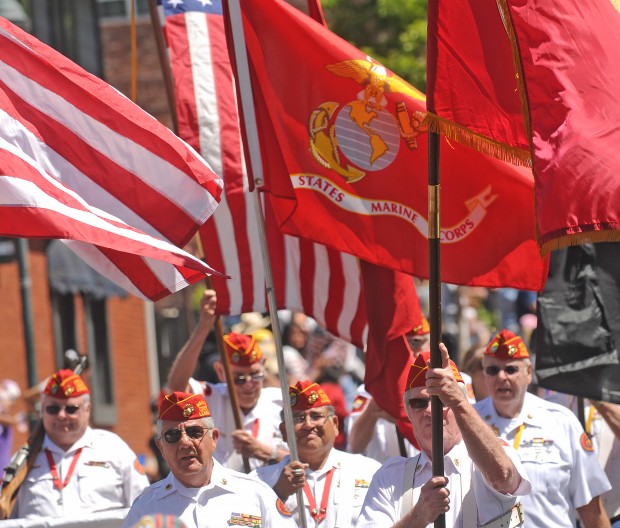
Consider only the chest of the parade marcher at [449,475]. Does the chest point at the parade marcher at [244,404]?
no

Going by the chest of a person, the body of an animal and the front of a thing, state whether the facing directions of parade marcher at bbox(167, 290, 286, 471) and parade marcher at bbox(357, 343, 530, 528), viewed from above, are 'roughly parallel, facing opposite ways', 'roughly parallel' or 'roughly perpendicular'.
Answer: roughly parallel

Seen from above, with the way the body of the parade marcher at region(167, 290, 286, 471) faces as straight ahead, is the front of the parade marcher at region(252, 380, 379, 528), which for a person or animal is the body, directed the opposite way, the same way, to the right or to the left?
the same way

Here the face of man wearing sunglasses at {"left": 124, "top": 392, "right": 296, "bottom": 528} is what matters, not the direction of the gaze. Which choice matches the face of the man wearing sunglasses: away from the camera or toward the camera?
toward the camera

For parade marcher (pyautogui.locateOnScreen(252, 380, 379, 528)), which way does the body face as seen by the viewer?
toward the camera

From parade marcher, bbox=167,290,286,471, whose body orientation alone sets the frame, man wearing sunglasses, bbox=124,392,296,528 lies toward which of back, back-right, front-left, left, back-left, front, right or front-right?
front

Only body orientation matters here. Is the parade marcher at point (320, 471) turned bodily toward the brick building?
no

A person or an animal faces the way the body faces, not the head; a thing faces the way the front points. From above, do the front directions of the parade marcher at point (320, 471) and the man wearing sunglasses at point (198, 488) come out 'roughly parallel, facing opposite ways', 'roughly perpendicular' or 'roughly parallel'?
roughly parallel

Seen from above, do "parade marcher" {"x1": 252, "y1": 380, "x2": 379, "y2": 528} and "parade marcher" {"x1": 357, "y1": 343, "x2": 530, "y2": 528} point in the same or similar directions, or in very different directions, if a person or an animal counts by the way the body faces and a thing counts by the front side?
same or similar directions

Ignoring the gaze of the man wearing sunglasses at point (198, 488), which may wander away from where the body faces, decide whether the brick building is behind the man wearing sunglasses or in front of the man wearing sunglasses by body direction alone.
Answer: behind

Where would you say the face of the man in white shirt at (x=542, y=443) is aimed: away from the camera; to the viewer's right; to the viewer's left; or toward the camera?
toward the camera

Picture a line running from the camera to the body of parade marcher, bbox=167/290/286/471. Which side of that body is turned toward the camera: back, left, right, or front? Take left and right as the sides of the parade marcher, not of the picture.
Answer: front
